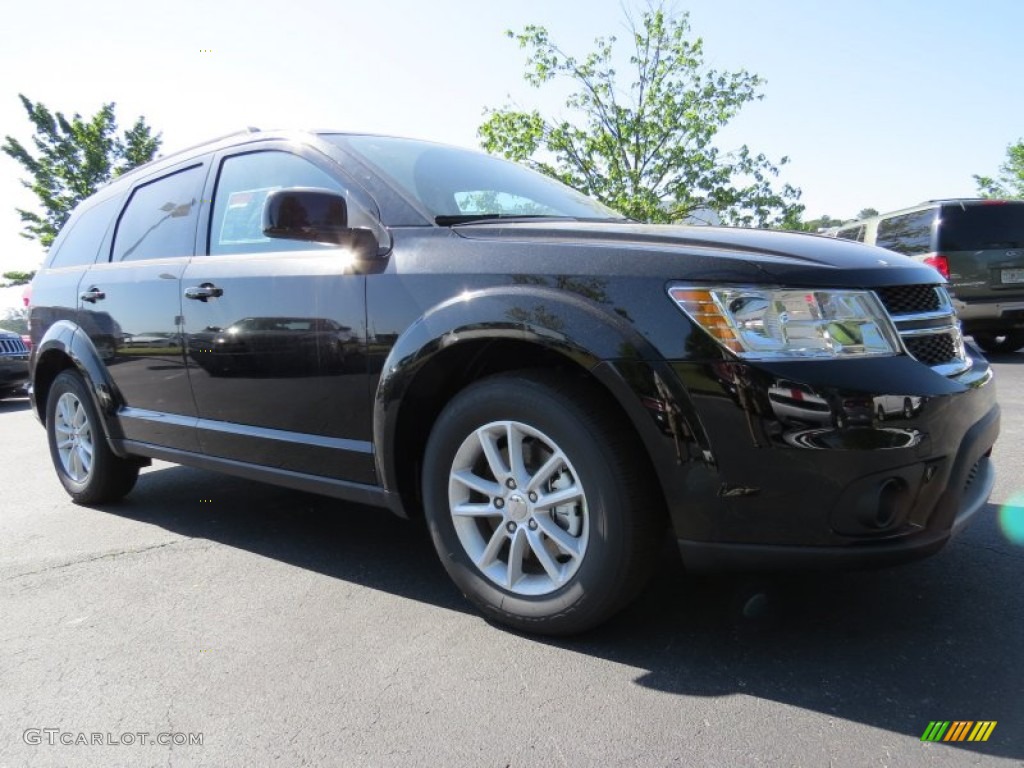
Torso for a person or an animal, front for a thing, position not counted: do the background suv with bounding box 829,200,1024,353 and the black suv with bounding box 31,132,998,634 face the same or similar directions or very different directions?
very different directions

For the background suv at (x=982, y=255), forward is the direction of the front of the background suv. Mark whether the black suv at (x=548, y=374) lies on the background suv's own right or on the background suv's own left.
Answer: on the background suv's own left

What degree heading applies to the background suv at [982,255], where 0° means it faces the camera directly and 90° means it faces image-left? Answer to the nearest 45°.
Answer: approximately 135°

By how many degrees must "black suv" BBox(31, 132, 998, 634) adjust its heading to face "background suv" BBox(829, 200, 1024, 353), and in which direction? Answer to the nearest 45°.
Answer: approximately 90° to its left

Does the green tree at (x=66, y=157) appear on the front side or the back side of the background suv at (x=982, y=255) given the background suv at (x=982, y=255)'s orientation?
on the front side

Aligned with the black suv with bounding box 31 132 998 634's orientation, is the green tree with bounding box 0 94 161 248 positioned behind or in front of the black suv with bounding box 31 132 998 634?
behind

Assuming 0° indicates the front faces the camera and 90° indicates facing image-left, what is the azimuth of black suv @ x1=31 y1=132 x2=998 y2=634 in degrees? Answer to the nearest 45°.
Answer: approximately 315°
